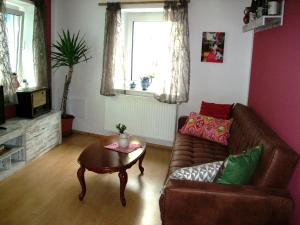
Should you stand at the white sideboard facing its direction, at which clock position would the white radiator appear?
The white radiator is roughly at 10 o'clock from the white sideboard.

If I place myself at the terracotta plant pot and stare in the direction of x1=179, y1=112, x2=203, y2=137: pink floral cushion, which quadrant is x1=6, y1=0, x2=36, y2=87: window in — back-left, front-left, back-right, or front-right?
back-right

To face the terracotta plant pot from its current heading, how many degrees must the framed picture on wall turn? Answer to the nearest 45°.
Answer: approximately 90° to its right

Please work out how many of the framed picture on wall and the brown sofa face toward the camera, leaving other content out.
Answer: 1

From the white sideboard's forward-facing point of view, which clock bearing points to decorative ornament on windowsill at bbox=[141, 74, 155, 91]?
The decorative ornament on windowsill is roughly at 10 o'clock from the white sideboard.

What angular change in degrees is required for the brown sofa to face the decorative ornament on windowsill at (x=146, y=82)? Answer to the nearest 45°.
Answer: approximately 45° to its right

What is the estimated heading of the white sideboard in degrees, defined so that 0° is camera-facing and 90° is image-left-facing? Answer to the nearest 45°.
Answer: approximately 315°

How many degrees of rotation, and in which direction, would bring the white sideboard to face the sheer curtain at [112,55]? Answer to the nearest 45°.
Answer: approximately 90° to its left

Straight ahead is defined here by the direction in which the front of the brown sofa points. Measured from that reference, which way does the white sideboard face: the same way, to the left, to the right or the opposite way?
the opposite way

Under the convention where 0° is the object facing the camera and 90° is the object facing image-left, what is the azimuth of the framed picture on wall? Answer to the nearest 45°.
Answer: approximately 0°

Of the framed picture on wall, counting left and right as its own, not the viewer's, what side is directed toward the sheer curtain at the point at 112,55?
right
